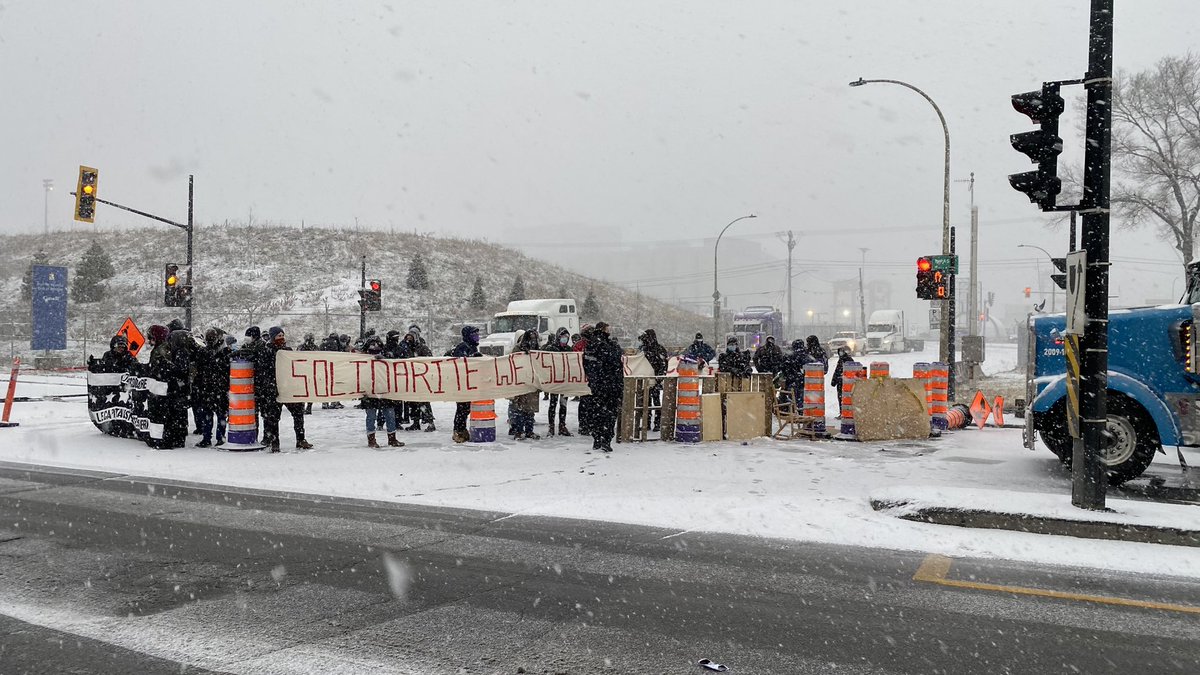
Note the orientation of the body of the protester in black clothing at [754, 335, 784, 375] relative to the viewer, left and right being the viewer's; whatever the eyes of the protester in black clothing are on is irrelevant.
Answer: facing the viewer

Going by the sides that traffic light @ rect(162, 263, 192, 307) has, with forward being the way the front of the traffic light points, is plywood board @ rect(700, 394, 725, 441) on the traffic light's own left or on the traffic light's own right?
on the traffic light's own left

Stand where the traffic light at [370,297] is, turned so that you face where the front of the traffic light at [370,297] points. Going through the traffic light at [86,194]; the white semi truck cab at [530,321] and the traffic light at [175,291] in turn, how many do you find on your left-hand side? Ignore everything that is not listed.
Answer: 1

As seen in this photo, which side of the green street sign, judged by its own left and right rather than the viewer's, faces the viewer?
front

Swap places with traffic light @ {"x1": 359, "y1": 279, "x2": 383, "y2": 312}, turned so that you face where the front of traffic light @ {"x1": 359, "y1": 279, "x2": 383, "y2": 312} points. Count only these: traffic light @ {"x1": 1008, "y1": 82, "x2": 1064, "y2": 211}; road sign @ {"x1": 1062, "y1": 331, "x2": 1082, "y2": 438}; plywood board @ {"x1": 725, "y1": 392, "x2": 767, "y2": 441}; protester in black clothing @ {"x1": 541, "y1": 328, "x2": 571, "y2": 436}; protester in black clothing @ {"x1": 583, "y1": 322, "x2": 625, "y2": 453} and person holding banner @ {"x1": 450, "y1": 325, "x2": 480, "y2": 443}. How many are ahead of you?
6

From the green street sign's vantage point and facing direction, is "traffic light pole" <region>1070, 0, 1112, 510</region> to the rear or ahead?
ahead

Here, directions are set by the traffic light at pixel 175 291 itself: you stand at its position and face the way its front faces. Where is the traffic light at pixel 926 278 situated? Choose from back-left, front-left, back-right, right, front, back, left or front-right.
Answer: left

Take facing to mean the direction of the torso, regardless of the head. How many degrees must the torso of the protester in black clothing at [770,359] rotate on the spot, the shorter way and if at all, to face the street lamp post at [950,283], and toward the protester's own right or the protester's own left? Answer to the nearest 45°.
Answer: approximately 135° to the protester's own left

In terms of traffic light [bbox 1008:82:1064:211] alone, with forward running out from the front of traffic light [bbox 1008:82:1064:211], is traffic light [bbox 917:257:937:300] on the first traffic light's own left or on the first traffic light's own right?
on the first traffic light's own right

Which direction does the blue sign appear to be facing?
toward the camera

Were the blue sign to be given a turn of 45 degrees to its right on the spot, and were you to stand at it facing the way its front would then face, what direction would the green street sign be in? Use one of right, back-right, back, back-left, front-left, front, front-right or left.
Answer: left

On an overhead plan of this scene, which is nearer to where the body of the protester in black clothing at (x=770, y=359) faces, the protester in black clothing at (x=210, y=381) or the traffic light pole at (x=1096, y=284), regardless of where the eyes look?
the traffic light pole

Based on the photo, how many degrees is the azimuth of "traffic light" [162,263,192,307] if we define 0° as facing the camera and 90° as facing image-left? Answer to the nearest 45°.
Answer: approximately 45°
